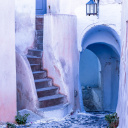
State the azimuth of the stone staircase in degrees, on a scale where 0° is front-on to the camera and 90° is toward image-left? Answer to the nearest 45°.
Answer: approximately 0°

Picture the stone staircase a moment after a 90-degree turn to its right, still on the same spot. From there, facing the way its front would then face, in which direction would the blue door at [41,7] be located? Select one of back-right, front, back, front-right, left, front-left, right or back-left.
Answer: right

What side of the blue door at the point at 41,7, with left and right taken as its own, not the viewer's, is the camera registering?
front

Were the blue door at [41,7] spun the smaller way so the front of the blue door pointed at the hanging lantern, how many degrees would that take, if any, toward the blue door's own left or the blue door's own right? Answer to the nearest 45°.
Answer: approximately 45° to the blue door's own left
